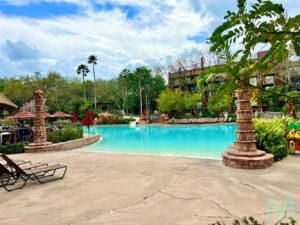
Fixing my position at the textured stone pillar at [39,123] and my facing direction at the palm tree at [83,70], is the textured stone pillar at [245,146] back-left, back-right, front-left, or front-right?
back-right

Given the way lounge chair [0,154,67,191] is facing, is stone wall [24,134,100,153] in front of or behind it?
in front

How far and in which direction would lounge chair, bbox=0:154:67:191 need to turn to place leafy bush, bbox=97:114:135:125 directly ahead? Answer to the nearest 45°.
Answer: approximately 45° to its left

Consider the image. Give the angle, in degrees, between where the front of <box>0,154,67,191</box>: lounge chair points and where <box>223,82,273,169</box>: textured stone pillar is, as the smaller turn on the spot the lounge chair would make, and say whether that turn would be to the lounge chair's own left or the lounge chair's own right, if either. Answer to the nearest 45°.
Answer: approximately 45° to the lounge chair's own right

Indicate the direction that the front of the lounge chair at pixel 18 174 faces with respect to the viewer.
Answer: facing away from the viewer and to the right of the viewer
